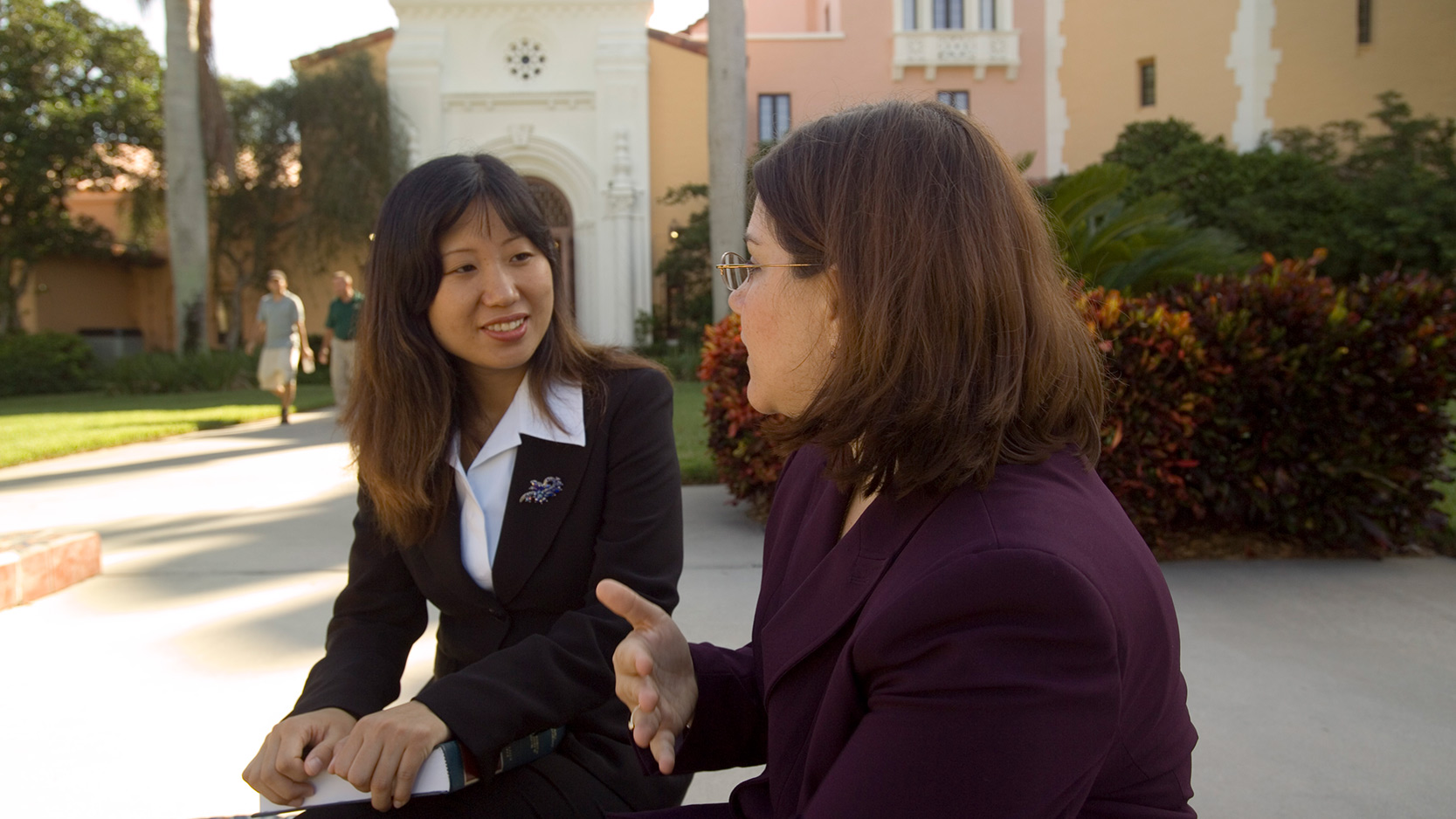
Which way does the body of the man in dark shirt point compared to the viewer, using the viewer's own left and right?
facing the viewer

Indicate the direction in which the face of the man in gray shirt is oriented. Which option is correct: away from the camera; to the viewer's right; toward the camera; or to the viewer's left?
toward the camera

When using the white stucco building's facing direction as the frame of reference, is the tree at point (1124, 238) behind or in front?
in front

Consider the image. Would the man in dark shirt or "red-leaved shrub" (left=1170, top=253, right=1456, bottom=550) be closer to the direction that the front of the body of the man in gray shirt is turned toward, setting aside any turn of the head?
the red-leaved shrub

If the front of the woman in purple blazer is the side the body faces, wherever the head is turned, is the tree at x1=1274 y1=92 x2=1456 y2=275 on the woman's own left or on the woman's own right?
on the woman's own right

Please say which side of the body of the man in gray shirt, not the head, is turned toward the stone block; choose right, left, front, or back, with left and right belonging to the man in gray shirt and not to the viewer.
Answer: front

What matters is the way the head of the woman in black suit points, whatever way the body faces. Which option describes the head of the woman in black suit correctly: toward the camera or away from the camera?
toward the camera

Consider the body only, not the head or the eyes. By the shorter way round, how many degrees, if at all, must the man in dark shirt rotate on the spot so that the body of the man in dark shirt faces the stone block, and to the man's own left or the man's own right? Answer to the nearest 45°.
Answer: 0° — they already face it

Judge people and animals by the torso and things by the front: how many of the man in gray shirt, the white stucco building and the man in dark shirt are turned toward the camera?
3

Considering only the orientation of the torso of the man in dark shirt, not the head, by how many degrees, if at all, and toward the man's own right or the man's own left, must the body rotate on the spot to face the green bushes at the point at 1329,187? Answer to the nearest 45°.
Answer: approximately 90° to the man's own left

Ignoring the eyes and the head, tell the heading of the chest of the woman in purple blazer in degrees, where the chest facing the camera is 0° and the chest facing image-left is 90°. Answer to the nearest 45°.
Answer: approximately 90°

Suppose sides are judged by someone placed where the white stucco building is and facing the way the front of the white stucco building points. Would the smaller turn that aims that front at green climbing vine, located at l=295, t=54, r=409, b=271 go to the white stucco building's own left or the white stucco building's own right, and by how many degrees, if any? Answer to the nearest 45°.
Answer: approximately 90° to the white stucco building's own right

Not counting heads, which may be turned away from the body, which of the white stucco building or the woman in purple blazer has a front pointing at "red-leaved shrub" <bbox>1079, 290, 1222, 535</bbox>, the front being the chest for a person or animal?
the white stucco building
